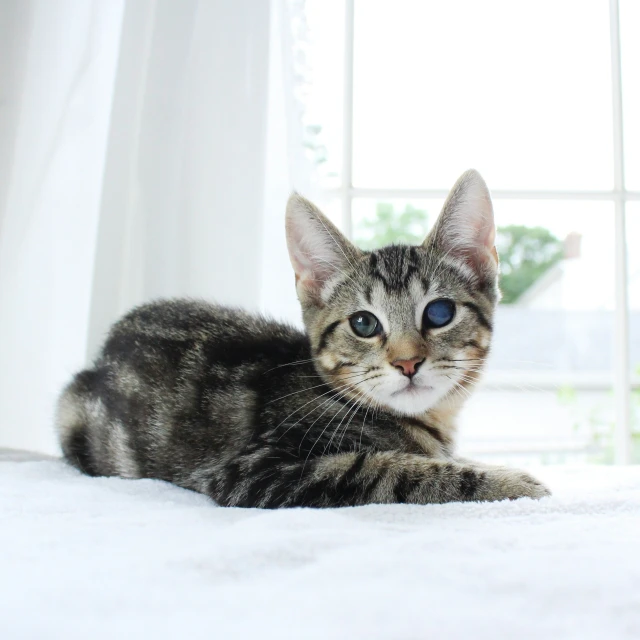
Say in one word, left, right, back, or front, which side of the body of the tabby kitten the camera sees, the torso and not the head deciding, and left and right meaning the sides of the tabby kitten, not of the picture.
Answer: right

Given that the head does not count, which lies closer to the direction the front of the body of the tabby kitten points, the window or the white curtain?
the window

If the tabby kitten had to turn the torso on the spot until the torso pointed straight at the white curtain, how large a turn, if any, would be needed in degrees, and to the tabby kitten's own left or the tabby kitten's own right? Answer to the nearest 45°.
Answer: approximately 135° to the tabby kitten's own left

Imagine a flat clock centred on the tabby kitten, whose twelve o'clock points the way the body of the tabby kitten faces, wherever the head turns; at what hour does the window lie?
The window is roughly at 10 o'clock from the tabby kitten.
